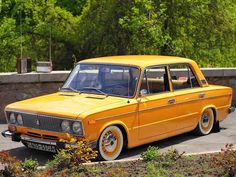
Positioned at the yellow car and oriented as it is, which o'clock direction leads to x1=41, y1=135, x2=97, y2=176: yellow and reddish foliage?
The yellow and reddish foliage is roughly at 11 o'clock from the yellow car.

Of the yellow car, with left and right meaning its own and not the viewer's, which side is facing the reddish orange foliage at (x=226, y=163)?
left

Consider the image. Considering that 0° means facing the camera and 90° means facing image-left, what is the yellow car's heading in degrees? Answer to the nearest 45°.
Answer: approximately 45°

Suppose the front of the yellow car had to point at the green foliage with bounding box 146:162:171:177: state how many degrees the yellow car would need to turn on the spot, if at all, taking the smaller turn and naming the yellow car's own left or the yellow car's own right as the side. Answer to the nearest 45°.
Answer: approximately 45° to the yellow car's own left
